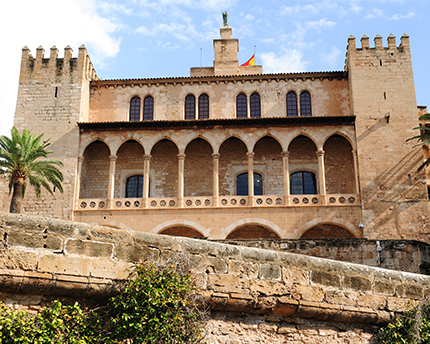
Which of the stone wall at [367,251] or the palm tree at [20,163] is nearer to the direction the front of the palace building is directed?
the stone wall

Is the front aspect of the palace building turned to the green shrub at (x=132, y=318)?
yes

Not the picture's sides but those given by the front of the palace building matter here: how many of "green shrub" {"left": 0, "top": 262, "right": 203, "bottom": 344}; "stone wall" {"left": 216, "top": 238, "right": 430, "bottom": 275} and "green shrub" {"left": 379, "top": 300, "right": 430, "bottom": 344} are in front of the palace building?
3

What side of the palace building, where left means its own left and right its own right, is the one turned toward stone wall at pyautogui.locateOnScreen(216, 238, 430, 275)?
front

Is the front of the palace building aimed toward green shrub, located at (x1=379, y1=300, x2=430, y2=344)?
yes

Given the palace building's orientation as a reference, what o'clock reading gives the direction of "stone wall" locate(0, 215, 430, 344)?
The stone wall is roughly at 12 o'clock from the palace building.

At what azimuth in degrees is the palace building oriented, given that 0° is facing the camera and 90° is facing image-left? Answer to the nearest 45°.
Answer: approximately 0°

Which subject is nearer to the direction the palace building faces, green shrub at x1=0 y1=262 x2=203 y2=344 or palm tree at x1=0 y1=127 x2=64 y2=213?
the green shrub
